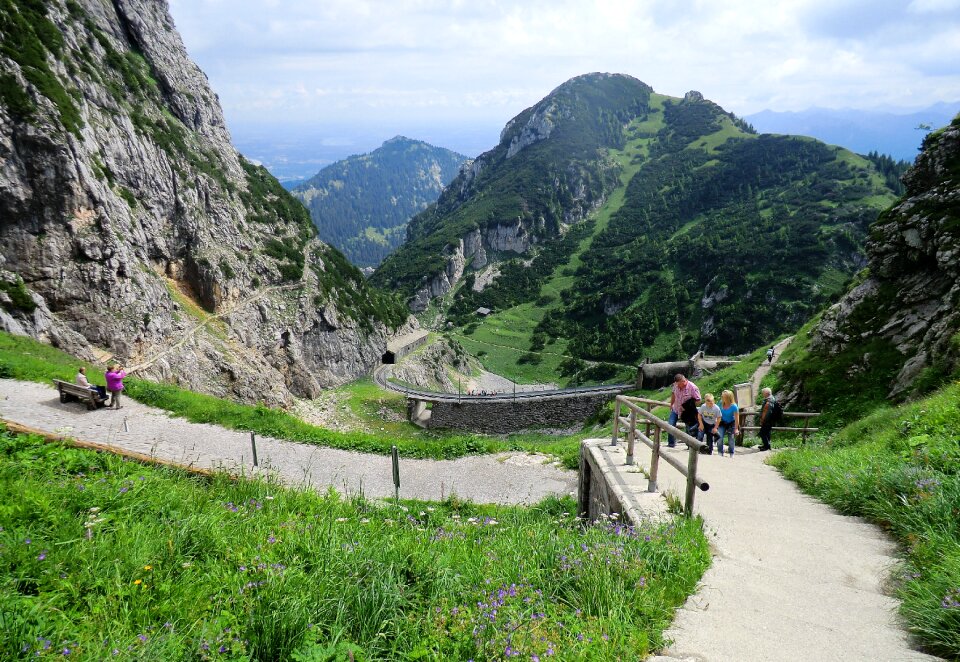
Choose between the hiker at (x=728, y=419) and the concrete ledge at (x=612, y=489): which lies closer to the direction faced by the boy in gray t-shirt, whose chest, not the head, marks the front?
the concrete ledge

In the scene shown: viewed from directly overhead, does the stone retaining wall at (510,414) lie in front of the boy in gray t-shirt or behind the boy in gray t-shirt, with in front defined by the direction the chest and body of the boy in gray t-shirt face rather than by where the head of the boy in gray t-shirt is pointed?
behind

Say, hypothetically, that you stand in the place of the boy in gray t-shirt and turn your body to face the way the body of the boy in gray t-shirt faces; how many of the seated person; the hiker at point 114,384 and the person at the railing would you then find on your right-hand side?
2

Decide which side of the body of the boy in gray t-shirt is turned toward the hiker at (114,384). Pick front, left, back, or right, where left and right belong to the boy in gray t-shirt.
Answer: right

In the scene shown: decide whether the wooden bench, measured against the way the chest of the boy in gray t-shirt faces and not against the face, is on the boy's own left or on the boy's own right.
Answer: on the boy's own right

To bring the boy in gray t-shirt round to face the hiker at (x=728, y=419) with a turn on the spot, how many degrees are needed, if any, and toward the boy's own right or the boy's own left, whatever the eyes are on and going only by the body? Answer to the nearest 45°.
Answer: approximately 135° to the boy's own left
